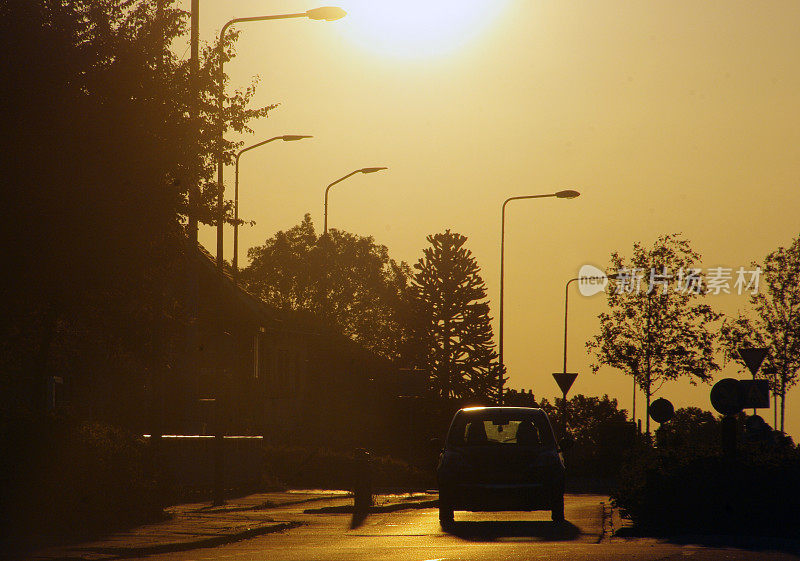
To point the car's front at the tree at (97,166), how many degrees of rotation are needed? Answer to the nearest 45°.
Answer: approximately 90° to its left

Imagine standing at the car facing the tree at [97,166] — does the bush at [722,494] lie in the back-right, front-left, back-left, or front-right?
back-left

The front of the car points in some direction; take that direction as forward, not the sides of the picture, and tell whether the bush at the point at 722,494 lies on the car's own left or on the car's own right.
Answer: on the car's own right

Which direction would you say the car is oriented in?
away from the camera
